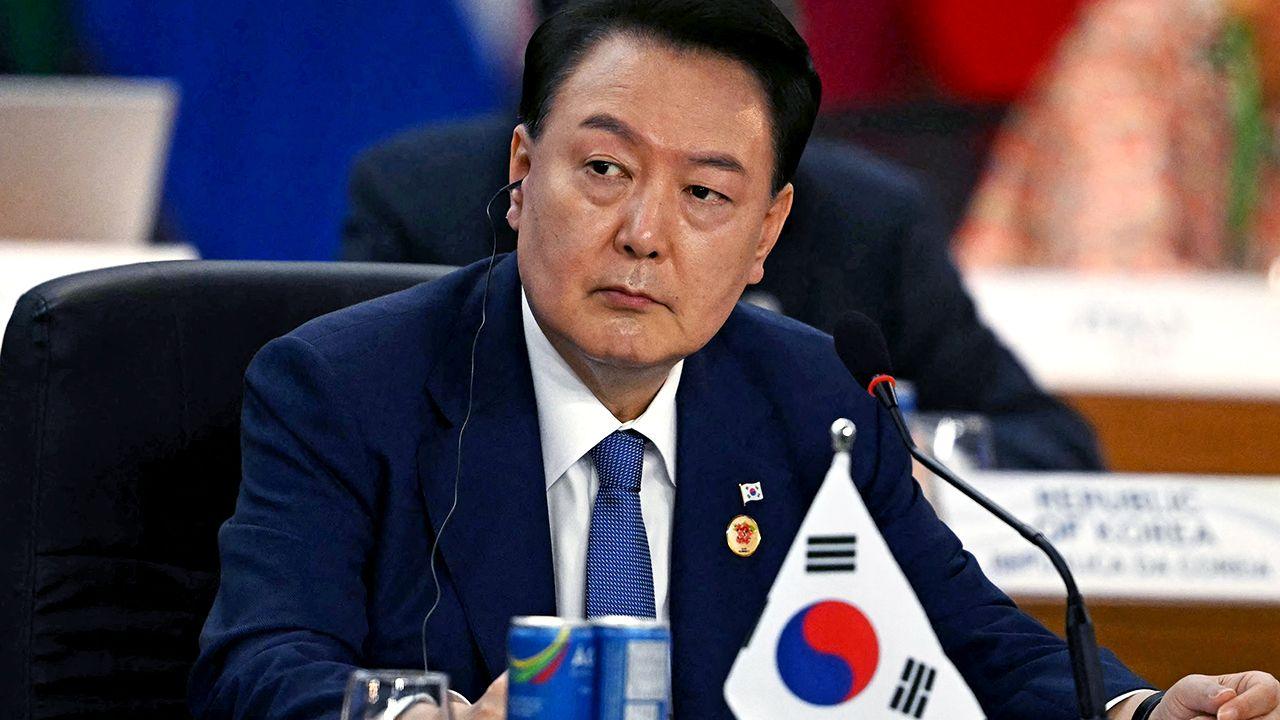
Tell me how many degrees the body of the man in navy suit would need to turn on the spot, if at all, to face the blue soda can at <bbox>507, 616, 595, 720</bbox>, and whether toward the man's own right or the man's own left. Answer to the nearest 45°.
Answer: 0° — they already face it

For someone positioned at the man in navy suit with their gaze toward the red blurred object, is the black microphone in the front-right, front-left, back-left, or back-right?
back-right

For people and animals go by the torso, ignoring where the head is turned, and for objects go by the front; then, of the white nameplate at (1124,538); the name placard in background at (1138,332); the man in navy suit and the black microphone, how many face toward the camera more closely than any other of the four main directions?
3

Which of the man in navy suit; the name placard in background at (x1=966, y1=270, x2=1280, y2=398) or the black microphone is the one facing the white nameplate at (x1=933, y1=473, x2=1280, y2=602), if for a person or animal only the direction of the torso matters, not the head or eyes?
the name placard in background

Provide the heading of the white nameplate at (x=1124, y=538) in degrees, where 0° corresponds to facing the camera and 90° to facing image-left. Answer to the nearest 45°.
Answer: approximately 0°

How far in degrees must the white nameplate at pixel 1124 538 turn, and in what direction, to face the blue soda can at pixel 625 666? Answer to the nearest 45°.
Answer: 0° — it already faces it

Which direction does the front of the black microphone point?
to the viewer's left
